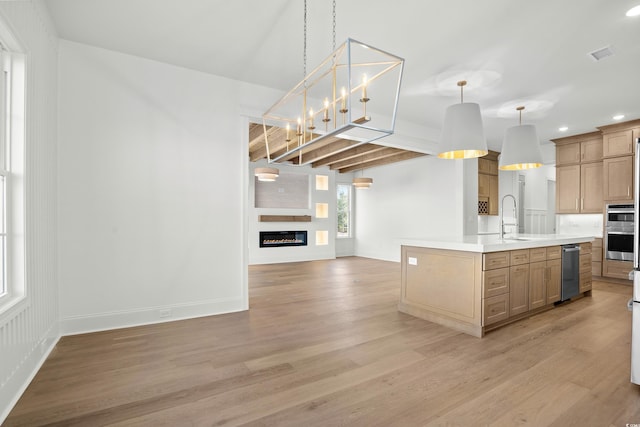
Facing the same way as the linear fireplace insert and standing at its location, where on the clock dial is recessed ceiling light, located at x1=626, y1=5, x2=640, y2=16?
The recessed ceiling light is roughly at 11 o'clock from the linear fireplace insert.

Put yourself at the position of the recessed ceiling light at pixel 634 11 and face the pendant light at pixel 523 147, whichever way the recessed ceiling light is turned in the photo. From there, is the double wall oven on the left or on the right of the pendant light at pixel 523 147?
right

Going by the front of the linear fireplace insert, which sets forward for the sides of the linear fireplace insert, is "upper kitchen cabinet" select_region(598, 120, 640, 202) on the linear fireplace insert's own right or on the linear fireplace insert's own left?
on the linear fireplace insert's own left

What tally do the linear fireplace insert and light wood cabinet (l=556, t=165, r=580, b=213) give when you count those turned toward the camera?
2

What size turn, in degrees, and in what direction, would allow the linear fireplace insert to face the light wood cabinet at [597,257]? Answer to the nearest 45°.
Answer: approximately 45° to its left

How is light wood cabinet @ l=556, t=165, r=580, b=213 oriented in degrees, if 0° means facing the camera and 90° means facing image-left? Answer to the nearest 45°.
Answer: approximately 0°
